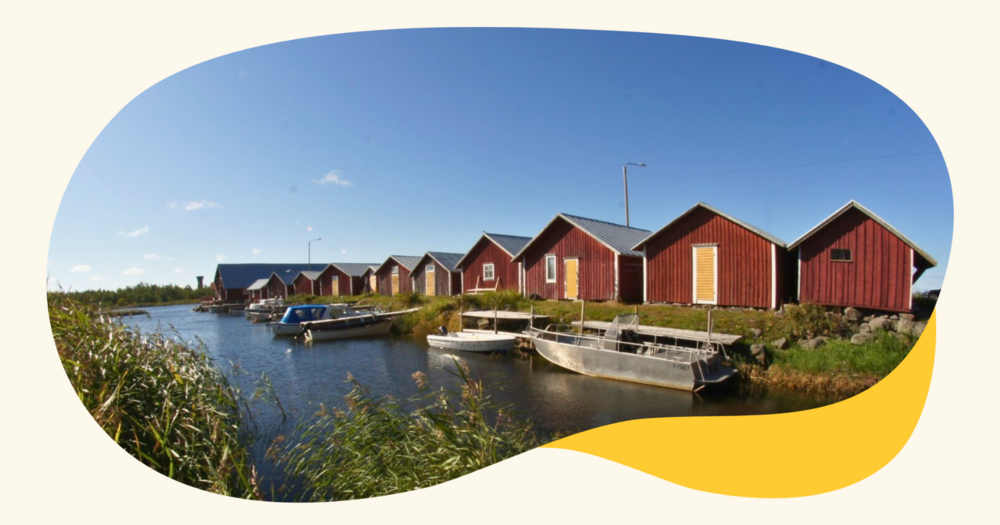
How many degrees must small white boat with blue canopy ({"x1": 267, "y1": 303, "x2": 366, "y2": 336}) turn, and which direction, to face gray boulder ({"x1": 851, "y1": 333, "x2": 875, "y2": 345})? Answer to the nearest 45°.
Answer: approximately 45° to its right

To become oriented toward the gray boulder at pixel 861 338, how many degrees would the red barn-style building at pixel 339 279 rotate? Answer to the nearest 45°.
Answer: approximately 90° to its left

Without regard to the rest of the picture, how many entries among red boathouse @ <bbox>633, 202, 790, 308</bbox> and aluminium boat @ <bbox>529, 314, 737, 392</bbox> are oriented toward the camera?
1

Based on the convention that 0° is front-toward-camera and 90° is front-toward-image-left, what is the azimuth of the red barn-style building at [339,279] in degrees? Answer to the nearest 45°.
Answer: approximately 45°

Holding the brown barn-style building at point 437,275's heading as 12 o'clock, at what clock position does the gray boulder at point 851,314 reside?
The gray boulder is roughly at 10 o'clock from the brown barn-style building.
